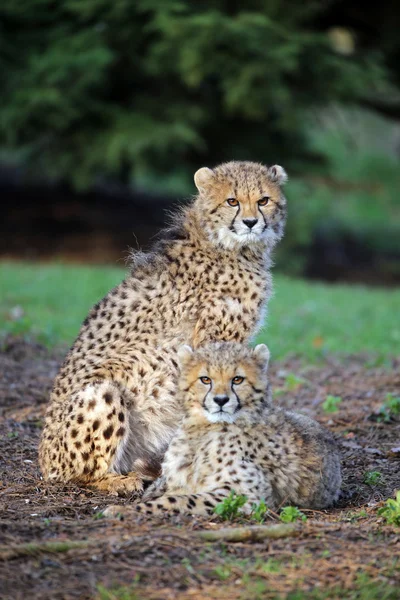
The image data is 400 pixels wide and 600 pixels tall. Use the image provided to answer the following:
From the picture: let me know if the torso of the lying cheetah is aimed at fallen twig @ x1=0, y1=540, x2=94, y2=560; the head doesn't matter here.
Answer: yes

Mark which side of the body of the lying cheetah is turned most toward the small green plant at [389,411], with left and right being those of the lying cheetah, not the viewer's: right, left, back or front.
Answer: back

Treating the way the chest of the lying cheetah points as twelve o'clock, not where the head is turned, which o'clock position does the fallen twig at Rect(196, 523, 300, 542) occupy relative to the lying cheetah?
The fallen twig is roughly at 10 o'clock from the lying cheetah.

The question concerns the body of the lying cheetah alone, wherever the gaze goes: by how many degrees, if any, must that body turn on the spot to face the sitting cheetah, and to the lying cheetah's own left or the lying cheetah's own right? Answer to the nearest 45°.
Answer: approximately 90° to the lying cheetah's own right

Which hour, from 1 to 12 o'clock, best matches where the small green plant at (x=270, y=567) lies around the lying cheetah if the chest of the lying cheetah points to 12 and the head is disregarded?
The small green plant is roughly at 10 o'clock from the lying cheetah.

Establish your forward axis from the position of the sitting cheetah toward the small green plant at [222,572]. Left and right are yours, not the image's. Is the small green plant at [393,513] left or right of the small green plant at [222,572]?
left

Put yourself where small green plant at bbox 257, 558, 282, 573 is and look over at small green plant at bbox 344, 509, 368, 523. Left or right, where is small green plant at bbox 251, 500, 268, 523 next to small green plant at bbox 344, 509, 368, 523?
left

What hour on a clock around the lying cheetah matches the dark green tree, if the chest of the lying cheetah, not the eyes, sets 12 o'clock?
The dark green tree is roughly at 4 o'clock from the lying cheetah.

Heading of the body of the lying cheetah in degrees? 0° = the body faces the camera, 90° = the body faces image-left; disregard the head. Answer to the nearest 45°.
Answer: approximately 45°

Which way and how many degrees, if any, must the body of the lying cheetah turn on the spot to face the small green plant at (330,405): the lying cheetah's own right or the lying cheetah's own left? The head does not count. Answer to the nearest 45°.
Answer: approximately 135° to the lying cheetah's own right

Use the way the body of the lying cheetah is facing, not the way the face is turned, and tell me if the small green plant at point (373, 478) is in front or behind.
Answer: behind
